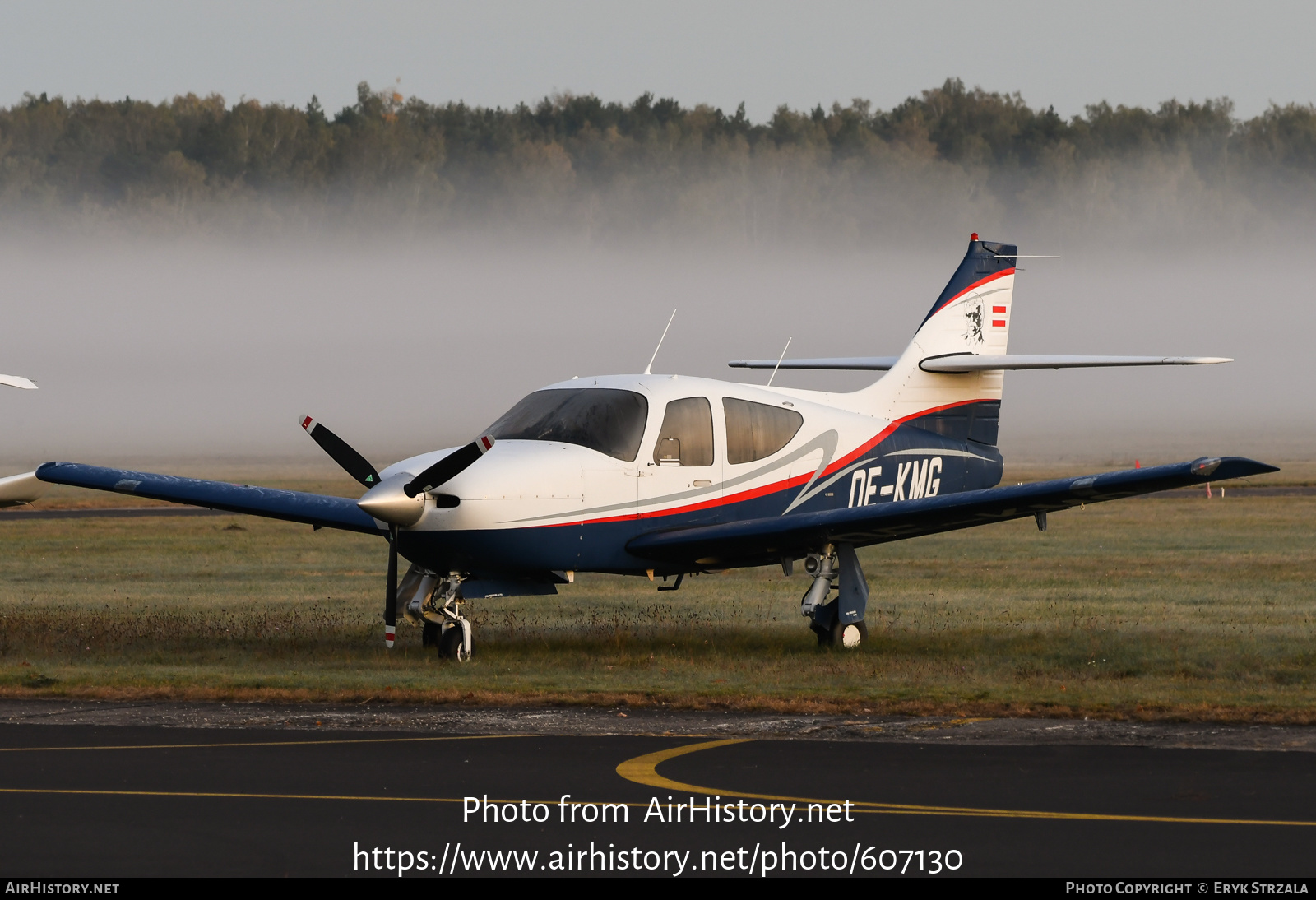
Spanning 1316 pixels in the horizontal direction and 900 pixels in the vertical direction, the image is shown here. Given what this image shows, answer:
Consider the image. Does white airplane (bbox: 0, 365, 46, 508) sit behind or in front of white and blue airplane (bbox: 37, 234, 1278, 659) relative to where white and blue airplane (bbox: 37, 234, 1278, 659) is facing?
in front

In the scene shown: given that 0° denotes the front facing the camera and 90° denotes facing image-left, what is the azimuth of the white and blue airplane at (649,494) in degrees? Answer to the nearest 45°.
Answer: approximately 45°
